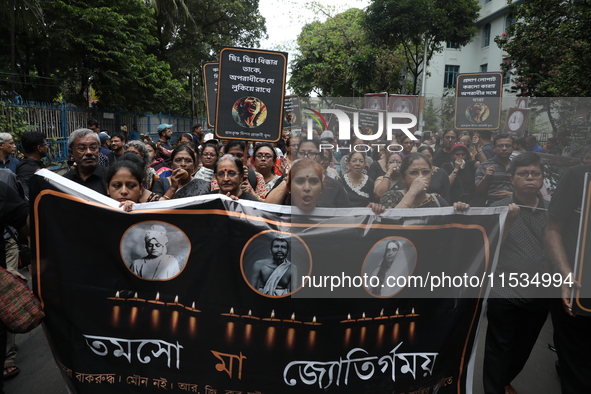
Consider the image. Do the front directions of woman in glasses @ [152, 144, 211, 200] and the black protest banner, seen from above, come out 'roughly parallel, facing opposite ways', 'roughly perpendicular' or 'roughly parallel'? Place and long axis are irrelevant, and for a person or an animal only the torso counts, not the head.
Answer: roughly parallel

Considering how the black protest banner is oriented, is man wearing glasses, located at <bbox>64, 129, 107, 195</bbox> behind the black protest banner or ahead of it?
behind

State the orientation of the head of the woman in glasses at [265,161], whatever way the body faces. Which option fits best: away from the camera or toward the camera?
toward the camera

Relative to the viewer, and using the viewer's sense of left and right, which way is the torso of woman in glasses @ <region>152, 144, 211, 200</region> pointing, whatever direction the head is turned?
facing the viewer

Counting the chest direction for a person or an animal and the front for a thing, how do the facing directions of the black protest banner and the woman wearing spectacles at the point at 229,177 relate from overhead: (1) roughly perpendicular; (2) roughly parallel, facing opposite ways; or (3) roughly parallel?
roughly parallel

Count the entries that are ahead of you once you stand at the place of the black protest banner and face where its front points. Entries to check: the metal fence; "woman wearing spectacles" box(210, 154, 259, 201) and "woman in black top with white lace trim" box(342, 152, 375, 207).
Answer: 0

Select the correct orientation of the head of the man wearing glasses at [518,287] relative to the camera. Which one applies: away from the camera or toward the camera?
toward the camera

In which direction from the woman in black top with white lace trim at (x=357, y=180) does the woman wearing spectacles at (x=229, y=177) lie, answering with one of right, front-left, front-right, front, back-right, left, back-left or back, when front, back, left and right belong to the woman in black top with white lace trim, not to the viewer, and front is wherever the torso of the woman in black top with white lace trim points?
front-right

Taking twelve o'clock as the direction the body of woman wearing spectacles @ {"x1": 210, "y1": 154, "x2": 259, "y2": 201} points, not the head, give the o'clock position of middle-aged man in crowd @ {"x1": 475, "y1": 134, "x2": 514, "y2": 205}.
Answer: The middle-aged man in crowd is roughly at 8 o'clock from the woman wearing spectacles.

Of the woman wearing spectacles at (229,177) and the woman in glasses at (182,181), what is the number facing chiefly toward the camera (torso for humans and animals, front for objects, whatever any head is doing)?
2

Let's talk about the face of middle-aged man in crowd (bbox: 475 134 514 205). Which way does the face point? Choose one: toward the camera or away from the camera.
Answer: toward the camera

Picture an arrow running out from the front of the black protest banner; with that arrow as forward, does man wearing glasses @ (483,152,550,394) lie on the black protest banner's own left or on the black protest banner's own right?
on the black protest banner's own left

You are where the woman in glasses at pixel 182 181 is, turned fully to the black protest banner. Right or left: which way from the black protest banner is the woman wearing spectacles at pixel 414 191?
left

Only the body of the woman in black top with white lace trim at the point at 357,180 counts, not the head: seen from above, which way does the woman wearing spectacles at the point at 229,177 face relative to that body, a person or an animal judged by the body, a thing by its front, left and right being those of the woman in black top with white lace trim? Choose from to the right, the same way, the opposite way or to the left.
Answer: the same way

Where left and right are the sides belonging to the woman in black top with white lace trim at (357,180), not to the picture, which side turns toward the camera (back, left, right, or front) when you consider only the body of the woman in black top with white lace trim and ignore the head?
front

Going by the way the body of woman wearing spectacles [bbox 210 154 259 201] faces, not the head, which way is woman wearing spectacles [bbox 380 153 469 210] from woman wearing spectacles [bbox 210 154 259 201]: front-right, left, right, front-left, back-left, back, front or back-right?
left

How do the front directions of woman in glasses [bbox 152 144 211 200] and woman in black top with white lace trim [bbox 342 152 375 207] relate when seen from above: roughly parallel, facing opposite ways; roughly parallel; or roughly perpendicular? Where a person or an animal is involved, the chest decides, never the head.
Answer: roughly parallel
